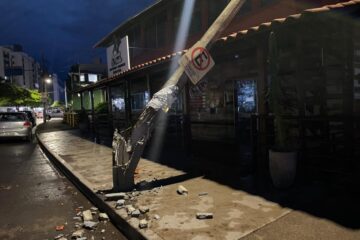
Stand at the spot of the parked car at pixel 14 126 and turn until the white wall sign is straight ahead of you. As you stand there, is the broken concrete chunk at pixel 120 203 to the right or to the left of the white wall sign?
right

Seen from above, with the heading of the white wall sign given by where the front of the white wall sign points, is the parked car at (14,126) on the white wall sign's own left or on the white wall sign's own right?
on the white wall sign's own right

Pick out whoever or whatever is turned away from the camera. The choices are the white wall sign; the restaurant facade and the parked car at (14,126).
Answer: the parked car

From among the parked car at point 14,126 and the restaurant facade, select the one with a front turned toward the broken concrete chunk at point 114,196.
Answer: the restaurant facade

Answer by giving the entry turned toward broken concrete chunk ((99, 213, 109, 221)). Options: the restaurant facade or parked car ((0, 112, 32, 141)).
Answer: the restaurant facade

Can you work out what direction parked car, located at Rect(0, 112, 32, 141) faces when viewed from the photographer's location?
facing away from the viewer

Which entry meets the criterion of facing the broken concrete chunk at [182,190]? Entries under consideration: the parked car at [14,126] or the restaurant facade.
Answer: the restaurant facade

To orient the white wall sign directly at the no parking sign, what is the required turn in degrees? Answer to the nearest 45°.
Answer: approximately 45° to its left

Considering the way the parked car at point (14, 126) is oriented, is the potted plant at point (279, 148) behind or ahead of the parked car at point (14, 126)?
behind

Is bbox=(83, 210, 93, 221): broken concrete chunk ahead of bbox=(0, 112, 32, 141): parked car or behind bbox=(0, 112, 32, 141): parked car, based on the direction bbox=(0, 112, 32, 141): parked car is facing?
behind

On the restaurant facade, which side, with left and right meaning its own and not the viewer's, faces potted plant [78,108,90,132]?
right

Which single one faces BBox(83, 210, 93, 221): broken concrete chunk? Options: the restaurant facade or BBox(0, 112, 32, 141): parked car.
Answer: the restaurant facade

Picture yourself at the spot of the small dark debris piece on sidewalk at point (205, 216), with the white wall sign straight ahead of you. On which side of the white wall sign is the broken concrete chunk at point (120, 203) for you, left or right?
left

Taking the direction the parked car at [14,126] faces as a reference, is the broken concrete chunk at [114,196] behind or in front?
behind

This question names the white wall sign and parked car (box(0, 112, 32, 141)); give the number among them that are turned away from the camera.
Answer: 1

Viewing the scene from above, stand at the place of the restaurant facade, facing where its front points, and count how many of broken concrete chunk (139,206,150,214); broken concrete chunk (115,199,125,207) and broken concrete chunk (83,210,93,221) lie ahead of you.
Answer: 3

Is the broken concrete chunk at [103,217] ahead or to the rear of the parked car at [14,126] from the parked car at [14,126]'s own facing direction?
to the rear
